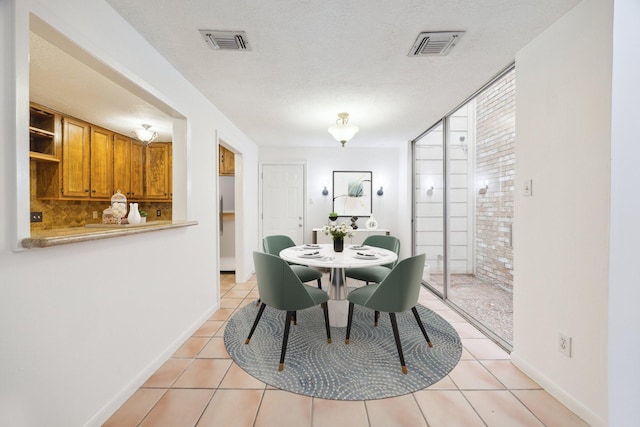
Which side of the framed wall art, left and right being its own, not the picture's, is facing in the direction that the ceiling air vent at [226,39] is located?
front

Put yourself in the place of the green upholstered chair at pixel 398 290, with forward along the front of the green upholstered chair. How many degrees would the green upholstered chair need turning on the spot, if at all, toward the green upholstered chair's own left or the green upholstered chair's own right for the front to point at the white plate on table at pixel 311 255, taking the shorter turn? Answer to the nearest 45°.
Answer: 0° — it already faces it

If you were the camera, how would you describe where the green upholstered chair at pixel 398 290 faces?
facing away from the viewer and to the left of the viewer

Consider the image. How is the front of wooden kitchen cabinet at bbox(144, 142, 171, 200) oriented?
toward the camera

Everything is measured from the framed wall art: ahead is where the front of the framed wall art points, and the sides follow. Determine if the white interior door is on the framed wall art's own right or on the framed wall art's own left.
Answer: on the framed wall art's own right

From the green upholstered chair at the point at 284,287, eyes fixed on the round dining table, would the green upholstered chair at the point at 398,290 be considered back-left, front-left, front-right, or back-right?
front-right

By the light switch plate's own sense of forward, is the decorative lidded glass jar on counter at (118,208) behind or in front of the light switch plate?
in front

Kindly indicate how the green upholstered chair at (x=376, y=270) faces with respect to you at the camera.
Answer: facing the viewer and to the left of the viewer

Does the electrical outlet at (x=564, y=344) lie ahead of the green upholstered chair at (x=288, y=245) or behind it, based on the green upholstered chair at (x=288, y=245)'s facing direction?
ahead

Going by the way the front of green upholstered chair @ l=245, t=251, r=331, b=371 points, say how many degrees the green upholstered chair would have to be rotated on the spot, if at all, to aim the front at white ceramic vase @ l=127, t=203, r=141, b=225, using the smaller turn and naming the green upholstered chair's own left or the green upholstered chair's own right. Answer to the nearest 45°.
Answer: approximately 135° to the green upholstered chair's own left
